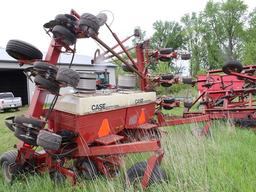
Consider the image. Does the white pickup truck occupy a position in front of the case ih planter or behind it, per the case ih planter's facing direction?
in front

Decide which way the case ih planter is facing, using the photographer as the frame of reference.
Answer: facing away from the viewer and to the left of the viewer
